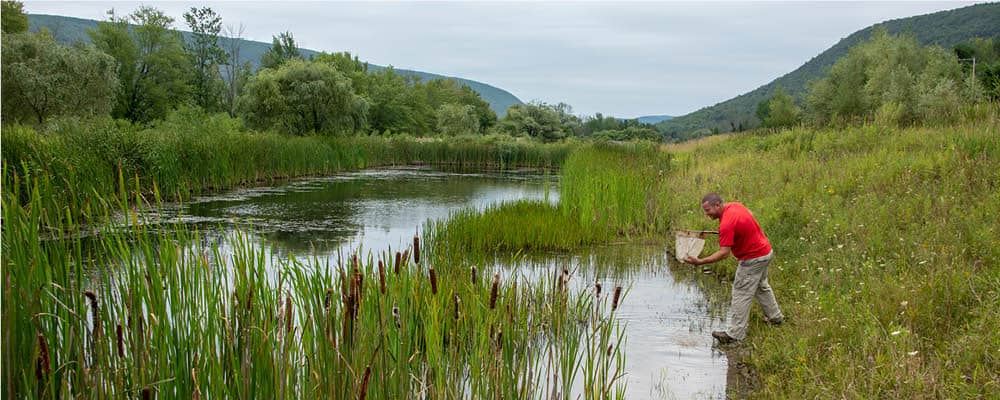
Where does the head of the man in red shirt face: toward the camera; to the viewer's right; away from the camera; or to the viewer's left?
to the viewer's left

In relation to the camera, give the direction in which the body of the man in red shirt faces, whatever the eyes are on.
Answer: to the viewer's left

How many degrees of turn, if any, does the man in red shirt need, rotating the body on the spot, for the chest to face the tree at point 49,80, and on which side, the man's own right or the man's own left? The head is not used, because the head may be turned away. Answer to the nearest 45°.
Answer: approximately 45° to the man's own right

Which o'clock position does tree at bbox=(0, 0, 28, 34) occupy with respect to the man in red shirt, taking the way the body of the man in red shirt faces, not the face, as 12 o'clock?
The tree is roughly at 1 o'clock from the man in red shirt.

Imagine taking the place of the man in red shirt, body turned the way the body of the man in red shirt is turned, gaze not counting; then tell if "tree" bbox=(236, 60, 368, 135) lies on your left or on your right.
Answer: on your right
